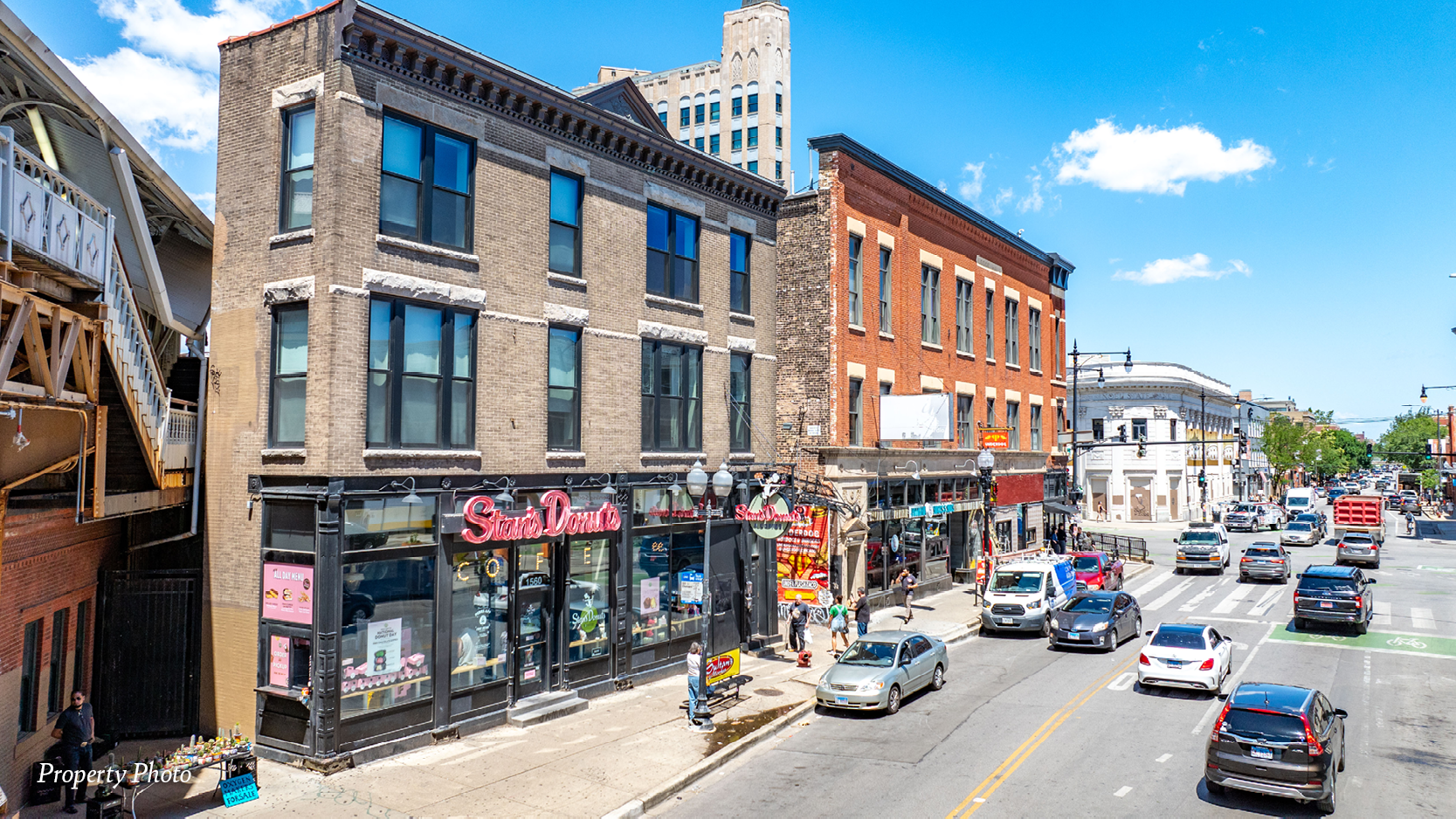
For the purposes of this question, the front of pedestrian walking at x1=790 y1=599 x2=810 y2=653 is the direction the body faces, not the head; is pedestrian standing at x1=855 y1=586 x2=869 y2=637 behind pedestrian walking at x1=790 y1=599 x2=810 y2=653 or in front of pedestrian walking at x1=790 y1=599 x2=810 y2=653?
behind

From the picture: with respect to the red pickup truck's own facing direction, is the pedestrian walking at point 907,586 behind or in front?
in front

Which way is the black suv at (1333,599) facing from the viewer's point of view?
away from the camera

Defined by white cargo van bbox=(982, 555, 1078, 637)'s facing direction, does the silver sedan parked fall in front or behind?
in front

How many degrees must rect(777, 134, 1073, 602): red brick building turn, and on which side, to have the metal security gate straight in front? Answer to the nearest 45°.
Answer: approximately 90° to its right

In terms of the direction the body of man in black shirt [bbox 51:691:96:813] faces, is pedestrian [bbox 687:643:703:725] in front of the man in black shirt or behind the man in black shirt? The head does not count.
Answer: in front

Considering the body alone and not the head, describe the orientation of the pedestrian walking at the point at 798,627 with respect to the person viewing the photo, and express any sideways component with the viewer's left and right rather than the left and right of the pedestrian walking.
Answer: facing the viewer and to the left of the viewer

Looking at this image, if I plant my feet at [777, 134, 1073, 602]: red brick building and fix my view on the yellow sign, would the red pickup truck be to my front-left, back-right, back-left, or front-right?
back-left

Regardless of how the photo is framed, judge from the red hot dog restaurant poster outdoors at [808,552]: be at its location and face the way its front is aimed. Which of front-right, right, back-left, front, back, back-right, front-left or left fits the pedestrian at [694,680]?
front

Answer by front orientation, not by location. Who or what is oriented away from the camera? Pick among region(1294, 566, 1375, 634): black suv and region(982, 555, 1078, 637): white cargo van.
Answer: the black suv

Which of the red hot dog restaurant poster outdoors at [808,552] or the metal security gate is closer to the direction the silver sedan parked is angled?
the metal security gate

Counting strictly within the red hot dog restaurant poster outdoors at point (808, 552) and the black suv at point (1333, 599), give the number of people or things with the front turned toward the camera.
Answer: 1

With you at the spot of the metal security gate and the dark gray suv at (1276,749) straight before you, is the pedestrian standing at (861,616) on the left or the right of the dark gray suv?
left

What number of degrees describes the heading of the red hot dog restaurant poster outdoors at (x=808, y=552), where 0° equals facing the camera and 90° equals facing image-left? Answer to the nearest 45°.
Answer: approximately 0°
